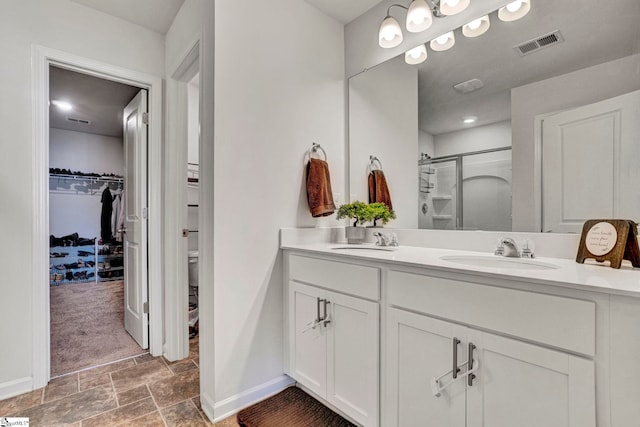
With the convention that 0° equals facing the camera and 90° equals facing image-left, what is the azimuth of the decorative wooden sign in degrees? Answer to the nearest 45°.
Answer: approximately 45°

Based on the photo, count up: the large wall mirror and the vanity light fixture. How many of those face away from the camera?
0

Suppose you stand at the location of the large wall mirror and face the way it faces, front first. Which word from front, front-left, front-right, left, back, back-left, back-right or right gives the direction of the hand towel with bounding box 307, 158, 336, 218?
front-right

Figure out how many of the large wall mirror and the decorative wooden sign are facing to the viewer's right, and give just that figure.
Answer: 0

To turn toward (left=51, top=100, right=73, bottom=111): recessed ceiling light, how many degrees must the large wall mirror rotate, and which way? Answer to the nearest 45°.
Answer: approximately 45° to its right

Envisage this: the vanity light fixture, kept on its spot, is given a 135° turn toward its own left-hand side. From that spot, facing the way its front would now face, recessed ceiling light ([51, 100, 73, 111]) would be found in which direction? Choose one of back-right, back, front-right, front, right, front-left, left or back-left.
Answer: back

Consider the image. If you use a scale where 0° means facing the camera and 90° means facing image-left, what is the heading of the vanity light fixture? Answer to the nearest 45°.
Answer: approximately 45°

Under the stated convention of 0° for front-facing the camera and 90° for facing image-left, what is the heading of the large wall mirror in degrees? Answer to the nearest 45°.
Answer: approximately 45°
